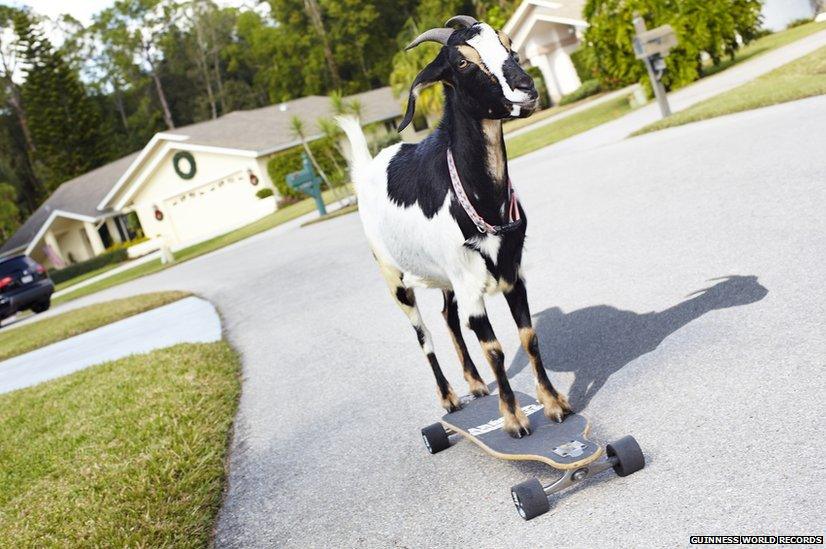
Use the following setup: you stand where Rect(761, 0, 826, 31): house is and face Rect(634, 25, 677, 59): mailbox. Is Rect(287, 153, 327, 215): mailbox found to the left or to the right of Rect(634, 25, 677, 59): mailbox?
right

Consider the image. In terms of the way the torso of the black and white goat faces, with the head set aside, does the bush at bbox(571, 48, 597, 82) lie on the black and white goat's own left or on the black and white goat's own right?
on the black and white goat's own left

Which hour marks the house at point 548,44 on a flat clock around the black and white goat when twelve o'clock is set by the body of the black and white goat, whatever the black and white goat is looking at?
The house is roughly at 8 o'clock from the black and white goat.

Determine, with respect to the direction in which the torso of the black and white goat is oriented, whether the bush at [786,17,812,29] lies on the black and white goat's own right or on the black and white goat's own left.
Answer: on the black and white goat's own left

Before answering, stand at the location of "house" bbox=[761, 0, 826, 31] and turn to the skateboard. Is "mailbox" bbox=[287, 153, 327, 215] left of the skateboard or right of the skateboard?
right

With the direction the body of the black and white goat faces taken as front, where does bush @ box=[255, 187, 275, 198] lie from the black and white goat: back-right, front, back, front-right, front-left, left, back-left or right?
back-left

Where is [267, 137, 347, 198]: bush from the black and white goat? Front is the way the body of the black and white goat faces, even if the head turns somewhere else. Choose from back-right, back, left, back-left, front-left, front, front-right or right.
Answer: back-left

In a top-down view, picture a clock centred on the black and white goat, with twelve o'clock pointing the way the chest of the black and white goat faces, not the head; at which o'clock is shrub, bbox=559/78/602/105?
The shrub is roughly at 8 o'clock from the black and white goat.

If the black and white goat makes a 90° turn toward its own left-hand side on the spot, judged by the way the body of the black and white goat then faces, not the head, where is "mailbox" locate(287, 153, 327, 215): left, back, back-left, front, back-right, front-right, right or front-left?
front-left

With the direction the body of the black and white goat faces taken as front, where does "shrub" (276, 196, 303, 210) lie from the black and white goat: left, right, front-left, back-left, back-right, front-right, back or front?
back-left

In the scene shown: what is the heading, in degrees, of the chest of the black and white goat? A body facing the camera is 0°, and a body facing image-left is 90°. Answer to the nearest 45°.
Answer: approximately 315°

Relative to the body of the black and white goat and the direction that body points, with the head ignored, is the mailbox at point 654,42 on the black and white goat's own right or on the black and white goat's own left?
on the black and white goat's own left
